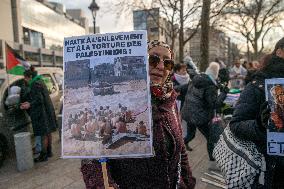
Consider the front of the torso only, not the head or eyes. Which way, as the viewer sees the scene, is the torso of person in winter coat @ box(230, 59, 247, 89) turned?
toward the camera

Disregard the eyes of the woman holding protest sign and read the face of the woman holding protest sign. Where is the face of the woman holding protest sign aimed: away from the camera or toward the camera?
toward the camera

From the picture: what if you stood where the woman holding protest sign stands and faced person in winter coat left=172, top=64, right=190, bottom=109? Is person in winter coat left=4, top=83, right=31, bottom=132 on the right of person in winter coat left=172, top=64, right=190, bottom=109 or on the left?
left

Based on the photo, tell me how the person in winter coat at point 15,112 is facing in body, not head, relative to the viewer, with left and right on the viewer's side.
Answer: facing to the right of the viewer

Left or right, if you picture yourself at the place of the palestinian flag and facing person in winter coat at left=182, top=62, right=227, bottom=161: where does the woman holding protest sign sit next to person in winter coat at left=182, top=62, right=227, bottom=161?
right

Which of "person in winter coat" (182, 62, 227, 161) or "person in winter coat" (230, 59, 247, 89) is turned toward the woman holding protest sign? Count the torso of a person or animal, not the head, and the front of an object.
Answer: "person in winter coat" (230, 59, 247, 89)

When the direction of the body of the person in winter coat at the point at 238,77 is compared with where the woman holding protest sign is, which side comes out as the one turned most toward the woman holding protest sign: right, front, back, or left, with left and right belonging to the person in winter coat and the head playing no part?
front

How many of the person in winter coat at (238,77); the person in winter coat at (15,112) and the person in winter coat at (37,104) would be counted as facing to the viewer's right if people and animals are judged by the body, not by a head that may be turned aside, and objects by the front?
1

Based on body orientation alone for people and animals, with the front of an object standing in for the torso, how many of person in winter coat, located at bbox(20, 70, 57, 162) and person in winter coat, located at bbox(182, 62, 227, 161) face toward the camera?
0
